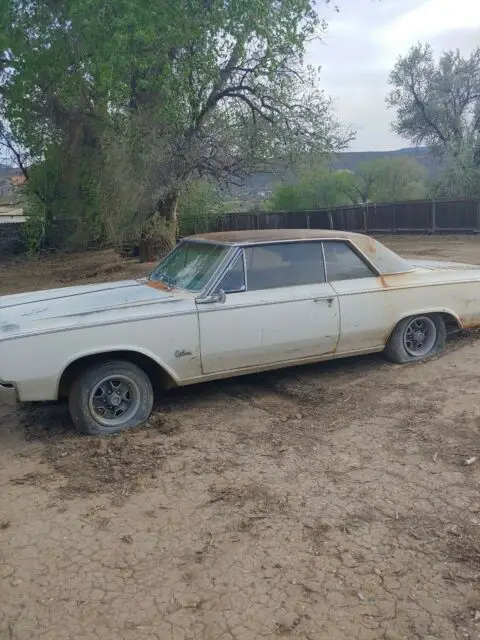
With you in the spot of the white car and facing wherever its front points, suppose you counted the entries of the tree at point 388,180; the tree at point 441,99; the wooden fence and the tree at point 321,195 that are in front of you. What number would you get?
0

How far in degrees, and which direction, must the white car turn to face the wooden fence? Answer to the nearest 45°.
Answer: approximately 135° to its right

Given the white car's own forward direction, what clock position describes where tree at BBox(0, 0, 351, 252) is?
The tree is roughly at 4 o'clock from the white car.

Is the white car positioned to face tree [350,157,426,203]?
no

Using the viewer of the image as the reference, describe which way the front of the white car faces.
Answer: facing the viewer and to the left of the viewer

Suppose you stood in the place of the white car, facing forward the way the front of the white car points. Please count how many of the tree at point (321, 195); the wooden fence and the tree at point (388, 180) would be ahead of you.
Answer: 0

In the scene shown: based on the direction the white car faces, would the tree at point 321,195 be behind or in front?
behind

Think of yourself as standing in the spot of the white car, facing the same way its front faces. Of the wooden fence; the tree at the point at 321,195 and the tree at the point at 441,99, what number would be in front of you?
0
